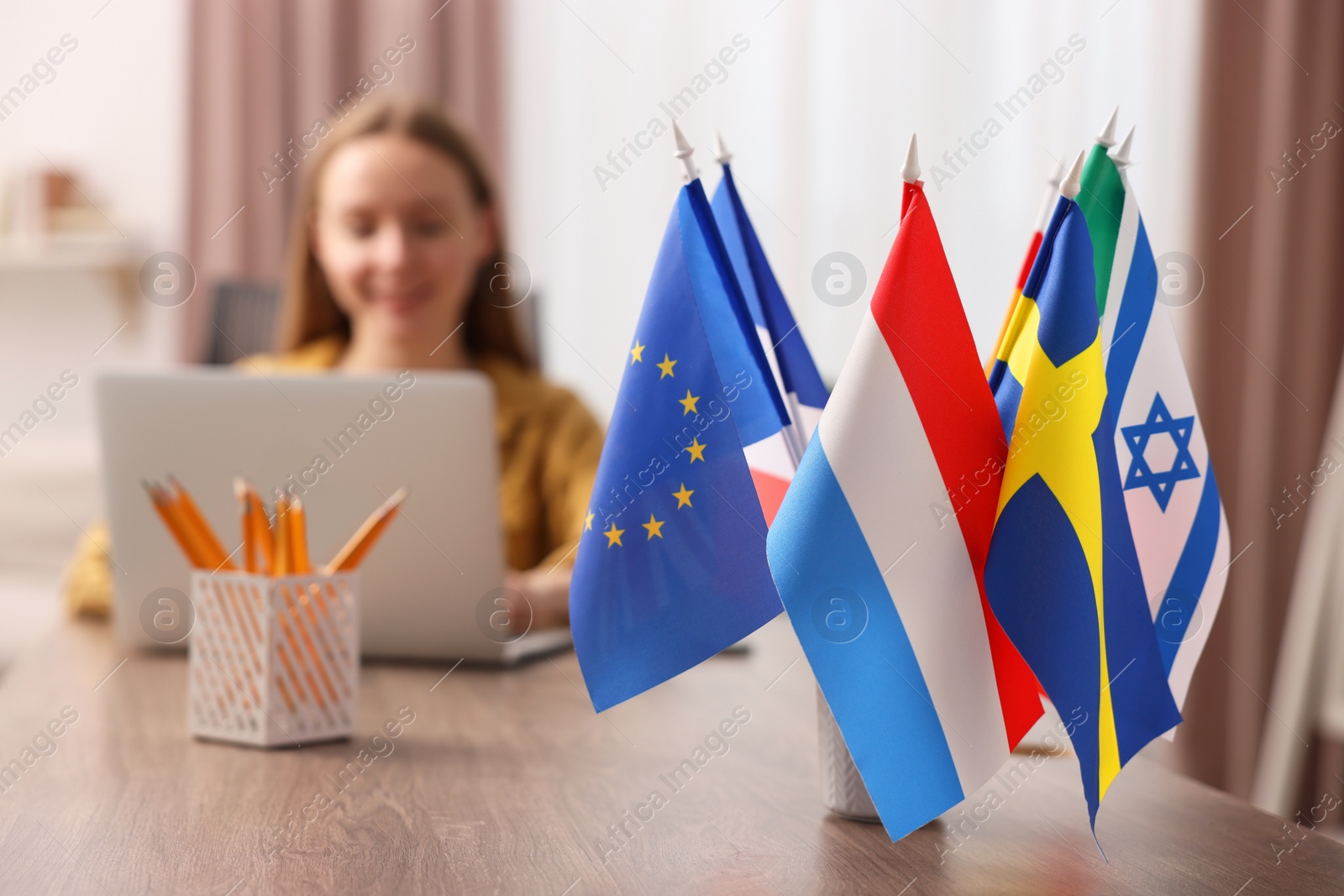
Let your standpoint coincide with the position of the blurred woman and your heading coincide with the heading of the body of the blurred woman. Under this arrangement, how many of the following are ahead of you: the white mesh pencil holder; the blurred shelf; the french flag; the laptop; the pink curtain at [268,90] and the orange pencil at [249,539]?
4

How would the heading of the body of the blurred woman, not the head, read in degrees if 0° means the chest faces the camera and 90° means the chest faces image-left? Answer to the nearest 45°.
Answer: approximately 0°

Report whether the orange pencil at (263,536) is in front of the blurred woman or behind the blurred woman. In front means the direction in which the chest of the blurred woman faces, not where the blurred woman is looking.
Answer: in front

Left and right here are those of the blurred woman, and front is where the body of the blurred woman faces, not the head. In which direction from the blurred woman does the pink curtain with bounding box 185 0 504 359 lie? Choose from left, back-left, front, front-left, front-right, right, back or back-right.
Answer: back

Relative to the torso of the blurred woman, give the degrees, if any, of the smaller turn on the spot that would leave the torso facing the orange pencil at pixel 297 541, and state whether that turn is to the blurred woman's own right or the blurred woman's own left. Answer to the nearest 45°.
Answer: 0° — they already face it

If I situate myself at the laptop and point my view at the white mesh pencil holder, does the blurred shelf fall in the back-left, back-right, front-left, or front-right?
back-right

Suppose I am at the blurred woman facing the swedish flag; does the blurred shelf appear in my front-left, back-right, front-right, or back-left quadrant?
back-right

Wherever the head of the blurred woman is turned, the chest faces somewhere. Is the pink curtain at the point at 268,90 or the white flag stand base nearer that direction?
the white flag stand base

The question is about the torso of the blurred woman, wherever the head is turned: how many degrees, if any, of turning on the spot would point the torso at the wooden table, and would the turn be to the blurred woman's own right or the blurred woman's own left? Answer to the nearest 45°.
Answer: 0° — they already face it

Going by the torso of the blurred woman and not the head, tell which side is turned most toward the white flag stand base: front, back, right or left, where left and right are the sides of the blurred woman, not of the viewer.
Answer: front

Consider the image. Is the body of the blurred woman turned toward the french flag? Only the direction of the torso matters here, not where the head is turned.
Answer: yes

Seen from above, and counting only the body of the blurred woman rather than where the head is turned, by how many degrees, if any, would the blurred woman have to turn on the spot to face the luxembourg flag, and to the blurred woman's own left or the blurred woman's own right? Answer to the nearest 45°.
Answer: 0° — they already face it
